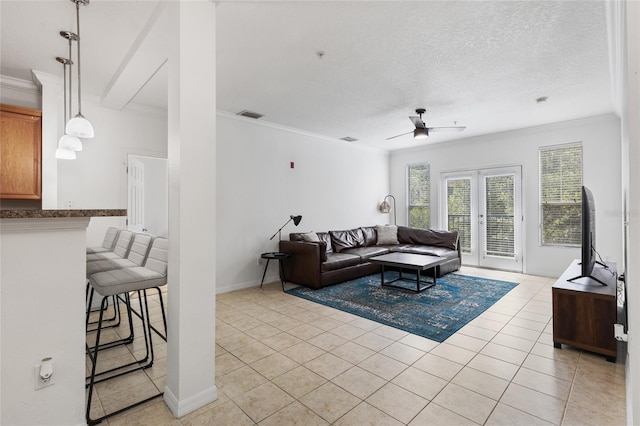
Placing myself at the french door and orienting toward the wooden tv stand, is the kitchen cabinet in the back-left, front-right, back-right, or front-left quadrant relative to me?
front-right

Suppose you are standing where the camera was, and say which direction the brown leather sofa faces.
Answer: facing the viewer and to the right of the viewer

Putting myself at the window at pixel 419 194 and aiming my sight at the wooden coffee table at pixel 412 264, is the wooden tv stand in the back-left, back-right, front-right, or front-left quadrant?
front-left

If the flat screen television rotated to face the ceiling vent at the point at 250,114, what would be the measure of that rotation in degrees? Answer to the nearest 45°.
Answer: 0° — it already faces it

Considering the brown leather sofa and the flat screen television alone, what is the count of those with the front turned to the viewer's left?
1

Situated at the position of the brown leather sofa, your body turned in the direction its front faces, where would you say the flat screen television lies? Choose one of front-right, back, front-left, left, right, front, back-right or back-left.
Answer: front

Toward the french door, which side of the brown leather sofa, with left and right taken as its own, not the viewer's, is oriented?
left

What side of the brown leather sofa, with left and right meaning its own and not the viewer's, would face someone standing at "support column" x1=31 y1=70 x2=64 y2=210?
right

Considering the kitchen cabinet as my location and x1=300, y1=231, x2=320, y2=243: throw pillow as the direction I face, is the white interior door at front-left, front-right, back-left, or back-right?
front-left

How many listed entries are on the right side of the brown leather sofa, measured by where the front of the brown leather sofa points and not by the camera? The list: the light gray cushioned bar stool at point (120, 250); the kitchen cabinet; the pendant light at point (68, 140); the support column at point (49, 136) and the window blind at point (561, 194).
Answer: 4

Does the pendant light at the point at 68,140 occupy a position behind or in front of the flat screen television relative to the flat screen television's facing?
in front

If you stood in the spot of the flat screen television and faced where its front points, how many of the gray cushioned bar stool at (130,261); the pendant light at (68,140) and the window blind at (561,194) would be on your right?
1

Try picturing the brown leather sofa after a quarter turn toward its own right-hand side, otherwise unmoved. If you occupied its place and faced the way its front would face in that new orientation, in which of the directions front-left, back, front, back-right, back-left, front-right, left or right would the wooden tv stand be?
left

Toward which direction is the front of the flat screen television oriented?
to the viewer's left
